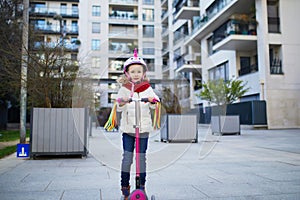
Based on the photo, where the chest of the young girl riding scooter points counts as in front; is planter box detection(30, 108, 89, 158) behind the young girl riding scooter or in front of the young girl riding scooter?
behind

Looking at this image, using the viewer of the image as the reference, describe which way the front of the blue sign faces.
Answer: facing the viewer

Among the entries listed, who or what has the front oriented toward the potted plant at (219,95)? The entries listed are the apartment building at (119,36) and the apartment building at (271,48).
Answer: the apartment building at (271,48)

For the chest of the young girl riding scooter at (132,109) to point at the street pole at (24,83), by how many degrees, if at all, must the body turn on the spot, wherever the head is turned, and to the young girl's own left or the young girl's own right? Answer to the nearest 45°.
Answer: approximately 135° to the young girl's own right

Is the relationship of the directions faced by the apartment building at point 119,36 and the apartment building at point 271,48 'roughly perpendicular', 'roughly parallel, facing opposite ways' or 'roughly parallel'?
roughly perpendicular

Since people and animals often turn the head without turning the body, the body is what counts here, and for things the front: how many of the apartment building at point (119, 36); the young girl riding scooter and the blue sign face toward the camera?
3

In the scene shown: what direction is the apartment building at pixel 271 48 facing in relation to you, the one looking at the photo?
facing the viewer and to the left of the viewer

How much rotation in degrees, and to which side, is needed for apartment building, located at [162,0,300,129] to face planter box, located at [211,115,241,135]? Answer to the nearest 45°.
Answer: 0° — it already faces it

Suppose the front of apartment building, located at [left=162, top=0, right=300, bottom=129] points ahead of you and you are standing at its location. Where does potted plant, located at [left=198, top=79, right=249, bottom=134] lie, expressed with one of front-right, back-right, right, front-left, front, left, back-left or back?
front

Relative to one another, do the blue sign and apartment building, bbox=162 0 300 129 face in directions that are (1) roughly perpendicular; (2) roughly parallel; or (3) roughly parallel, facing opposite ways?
roughly perpendicular

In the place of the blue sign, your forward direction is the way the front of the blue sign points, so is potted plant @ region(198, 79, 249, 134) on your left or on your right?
on your left
